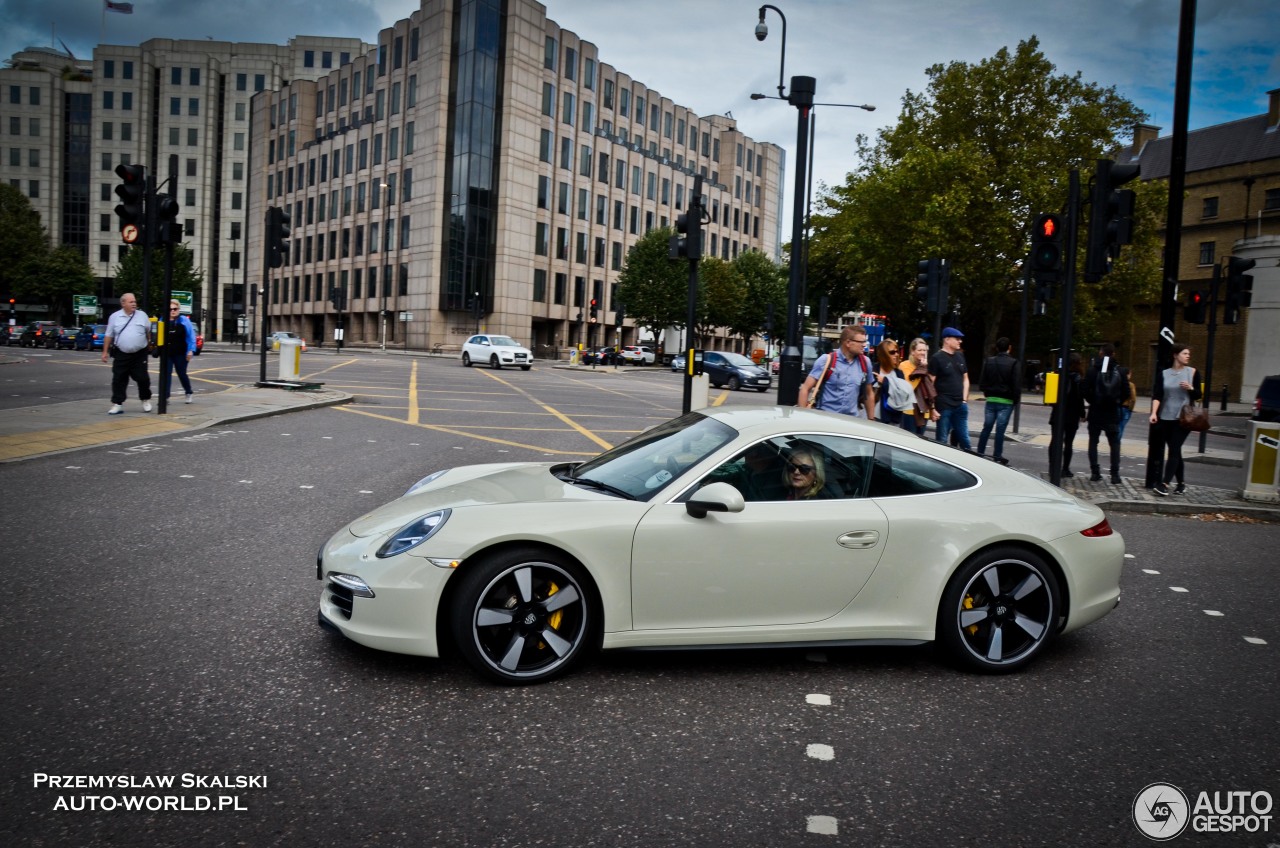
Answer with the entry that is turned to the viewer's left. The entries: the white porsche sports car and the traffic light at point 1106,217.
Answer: the white porsche sports car

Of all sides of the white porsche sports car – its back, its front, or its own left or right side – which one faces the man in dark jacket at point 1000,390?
right

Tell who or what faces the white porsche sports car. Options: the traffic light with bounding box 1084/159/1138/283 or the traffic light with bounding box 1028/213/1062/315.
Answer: the traffic light with bounding box 1028/213/1062/315

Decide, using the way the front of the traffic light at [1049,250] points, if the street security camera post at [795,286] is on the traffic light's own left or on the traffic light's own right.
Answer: on the traffic light's own right

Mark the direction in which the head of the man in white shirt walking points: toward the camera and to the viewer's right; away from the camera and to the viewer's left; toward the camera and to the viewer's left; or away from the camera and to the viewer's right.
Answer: toward the camera and to the viewer's right

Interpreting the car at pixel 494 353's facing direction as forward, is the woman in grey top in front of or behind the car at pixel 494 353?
in front

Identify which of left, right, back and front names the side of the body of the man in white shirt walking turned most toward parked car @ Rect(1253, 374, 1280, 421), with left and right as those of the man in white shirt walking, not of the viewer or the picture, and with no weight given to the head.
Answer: left

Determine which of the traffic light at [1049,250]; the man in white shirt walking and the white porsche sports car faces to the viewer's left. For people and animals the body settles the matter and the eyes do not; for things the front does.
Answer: the white porsche sports car

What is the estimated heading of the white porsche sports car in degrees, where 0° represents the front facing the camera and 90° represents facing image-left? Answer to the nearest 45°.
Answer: approximately 90°

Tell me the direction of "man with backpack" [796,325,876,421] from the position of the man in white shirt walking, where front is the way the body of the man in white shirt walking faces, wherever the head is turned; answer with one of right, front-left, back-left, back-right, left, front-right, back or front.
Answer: front-left
